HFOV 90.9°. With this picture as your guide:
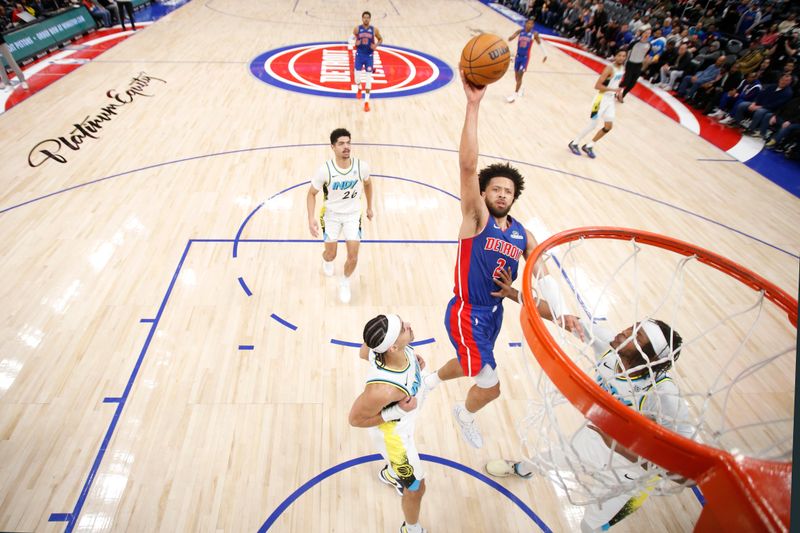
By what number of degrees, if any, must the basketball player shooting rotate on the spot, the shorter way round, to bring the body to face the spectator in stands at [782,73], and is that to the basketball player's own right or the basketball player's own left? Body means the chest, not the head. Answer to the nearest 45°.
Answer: approximately 90° to the basketball player's own left

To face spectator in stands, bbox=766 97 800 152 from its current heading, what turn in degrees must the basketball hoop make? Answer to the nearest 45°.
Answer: approximately 45° to its right

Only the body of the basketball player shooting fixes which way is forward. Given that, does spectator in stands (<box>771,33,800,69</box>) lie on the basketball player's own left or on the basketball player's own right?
on the basketball player's own left

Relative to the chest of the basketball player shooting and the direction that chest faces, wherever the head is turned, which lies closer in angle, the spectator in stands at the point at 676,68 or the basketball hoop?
the basketball hoop

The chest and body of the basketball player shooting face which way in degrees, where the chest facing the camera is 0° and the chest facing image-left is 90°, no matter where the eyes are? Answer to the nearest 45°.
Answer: approximately 315°

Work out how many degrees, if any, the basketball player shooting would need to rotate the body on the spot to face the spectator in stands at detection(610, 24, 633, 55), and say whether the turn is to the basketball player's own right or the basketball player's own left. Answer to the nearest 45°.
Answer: approximately 135° to the basketball player's own left

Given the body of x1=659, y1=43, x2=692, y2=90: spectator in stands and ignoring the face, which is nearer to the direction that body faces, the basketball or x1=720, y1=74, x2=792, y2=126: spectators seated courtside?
the basketball

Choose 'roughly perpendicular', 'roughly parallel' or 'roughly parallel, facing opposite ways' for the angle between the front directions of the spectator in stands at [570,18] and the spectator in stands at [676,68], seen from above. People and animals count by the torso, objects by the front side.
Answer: roughly parallel

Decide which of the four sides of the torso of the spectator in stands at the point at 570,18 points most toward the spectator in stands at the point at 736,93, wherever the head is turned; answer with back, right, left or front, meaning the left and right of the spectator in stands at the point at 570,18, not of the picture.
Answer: left

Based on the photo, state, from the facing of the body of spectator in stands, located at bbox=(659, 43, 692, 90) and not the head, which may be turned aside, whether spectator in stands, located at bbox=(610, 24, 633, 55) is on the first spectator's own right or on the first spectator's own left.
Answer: on the first spectator's own right

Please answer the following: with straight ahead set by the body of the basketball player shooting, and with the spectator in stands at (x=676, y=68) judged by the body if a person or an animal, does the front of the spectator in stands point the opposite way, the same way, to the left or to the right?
to the right

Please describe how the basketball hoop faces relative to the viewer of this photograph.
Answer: facing away from the viewer and to the left of the viewer

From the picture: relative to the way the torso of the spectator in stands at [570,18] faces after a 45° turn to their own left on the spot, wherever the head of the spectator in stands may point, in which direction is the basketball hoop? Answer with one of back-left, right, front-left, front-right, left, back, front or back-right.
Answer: front

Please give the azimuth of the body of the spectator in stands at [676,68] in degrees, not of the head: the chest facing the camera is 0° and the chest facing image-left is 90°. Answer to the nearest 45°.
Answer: approximately 45°

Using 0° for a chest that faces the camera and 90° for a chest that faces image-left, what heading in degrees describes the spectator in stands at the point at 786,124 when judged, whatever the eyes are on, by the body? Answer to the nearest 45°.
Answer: approximately 90°

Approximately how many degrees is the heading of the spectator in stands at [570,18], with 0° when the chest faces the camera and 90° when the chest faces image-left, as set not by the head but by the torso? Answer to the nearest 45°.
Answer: approximately 45°

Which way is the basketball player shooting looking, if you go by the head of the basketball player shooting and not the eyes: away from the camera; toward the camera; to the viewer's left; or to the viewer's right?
toward the camera

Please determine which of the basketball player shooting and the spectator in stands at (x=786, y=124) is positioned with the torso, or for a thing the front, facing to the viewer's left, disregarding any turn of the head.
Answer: the spectator in stands
